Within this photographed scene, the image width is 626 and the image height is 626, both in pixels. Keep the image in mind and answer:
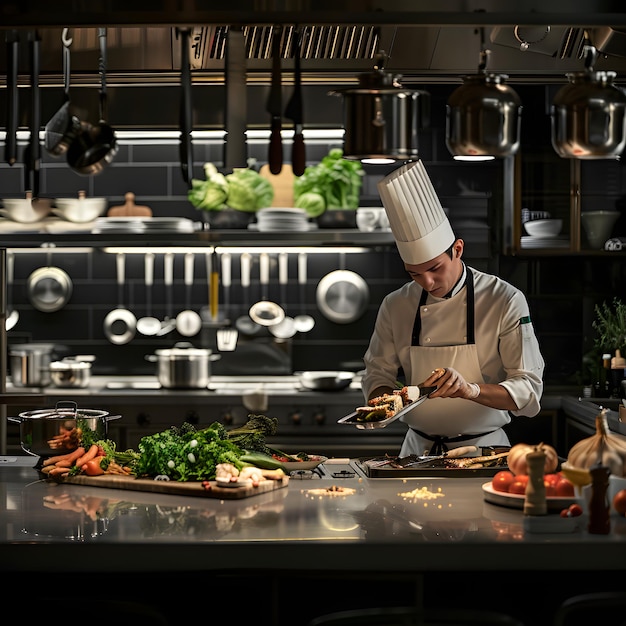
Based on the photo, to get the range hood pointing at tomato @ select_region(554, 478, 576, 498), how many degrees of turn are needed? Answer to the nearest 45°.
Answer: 0° — it already faces it

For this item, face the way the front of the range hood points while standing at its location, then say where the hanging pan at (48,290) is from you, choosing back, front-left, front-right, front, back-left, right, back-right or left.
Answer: back-right

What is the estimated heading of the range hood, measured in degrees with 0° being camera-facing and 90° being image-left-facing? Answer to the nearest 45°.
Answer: approximately 0°

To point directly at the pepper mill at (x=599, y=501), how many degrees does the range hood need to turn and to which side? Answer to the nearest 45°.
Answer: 0° — it already faces it

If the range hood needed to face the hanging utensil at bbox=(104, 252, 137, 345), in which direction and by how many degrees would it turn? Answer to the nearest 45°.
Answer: approximately 135° to its right

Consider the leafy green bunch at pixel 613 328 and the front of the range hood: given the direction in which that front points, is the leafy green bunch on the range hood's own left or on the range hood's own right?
on the range hood's own left

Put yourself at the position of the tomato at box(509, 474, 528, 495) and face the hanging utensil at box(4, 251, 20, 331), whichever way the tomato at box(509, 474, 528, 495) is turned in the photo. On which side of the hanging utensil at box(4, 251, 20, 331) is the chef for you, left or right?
right

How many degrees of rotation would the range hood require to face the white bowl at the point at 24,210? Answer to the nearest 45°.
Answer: approximately 135° to its right

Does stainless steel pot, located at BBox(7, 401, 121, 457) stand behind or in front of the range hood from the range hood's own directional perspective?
in front
